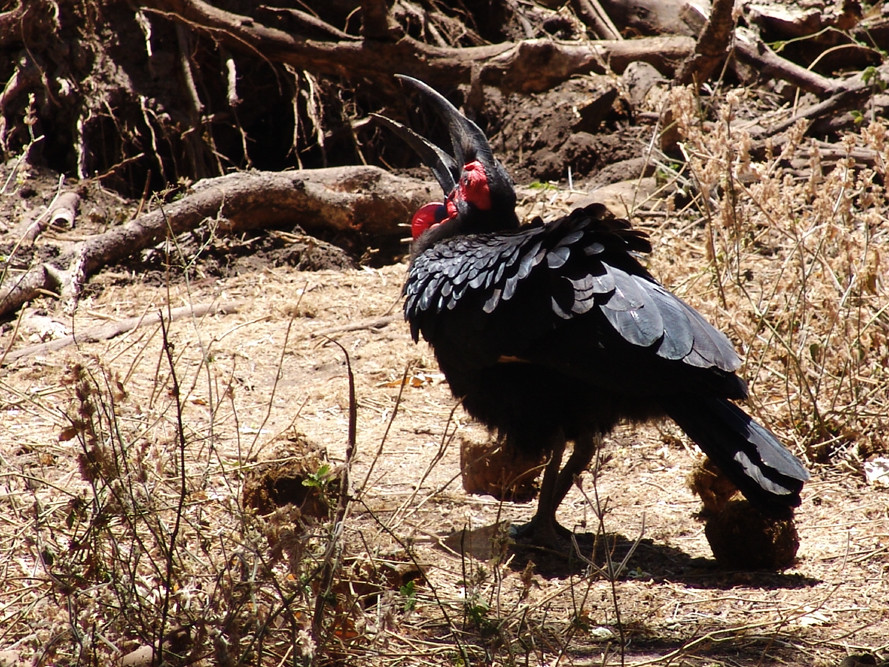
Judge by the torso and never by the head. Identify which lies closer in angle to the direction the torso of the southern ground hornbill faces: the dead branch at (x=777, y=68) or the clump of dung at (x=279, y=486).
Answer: the clump of dung

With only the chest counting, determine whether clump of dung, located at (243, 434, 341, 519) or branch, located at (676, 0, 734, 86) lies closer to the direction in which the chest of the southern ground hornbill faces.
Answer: the clump of dung

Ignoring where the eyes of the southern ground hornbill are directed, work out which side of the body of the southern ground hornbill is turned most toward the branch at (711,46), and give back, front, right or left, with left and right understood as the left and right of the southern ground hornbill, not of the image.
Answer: right

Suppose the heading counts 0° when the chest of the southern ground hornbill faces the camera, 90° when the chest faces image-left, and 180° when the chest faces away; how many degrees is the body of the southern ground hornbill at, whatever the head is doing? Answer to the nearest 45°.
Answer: approximately 90°

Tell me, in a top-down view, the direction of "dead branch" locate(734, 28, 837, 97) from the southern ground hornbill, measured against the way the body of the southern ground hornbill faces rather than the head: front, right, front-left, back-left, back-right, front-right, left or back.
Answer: right

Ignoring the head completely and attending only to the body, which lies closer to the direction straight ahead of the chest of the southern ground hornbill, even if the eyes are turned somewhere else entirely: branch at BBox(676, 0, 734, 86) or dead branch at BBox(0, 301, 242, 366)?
the dead branch

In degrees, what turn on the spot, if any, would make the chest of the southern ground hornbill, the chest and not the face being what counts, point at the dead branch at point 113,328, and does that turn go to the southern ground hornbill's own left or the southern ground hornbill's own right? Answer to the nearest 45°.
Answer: approximately 45° to the southern ground hornbill's own right

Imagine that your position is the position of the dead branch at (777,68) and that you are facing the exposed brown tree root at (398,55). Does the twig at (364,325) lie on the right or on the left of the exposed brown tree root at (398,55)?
left
